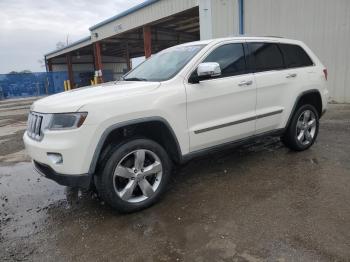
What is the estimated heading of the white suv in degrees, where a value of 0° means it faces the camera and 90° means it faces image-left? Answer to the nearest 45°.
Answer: approximately 45°

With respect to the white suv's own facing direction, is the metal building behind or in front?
behind
